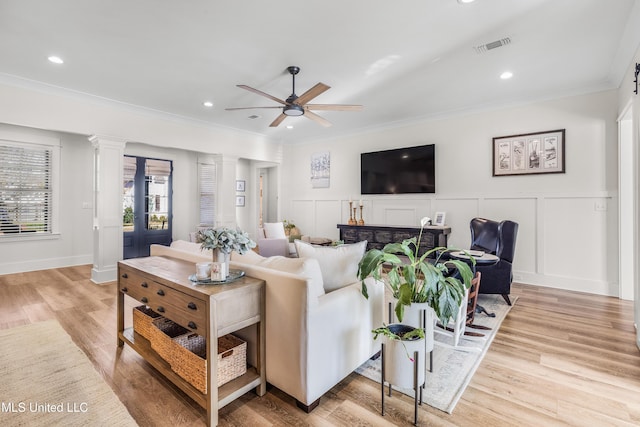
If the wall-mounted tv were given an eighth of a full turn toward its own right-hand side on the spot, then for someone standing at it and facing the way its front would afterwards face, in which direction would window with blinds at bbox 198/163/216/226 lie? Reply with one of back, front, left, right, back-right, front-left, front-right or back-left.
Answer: front

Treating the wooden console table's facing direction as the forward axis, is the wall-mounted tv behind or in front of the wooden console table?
behind

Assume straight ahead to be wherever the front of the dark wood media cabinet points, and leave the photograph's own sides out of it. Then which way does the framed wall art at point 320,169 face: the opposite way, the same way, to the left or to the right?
the same way

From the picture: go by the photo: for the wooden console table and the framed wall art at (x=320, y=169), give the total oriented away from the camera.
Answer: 0

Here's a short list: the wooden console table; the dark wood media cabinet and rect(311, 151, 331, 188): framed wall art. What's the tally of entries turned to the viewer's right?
0

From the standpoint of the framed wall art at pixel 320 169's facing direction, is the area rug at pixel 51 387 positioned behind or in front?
in front

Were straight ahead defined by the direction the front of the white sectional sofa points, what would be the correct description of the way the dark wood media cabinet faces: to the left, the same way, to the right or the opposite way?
the opposite way

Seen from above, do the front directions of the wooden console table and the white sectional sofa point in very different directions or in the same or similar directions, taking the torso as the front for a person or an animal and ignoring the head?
very different directions

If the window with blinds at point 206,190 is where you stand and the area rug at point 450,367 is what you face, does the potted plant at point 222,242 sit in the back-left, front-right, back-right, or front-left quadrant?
front-right

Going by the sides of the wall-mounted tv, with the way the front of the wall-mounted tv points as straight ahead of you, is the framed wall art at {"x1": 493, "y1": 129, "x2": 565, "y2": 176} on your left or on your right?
on your left

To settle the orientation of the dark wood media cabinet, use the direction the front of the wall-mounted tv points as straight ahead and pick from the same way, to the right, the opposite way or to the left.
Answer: the same way

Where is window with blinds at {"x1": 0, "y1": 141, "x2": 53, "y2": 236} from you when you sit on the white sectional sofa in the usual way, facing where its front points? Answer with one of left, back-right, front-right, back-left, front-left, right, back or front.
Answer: left

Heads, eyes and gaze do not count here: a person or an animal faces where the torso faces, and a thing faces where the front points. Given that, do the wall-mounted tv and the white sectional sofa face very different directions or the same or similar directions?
very different directions

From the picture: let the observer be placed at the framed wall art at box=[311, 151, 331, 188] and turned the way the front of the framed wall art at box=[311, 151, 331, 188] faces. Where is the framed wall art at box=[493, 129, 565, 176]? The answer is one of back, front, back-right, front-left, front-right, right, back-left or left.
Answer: left

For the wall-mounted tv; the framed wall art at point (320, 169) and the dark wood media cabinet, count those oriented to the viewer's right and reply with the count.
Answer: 0

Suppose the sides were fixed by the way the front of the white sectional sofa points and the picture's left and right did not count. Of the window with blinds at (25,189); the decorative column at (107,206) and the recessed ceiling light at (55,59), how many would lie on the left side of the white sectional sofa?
3

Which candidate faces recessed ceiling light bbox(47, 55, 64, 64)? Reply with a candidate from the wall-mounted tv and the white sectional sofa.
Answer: the wall-mounted tv

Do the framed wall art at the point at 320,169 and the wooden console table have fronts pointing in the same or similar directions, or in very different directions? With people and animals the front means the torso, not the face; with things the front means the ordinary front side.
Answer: same or similar directions

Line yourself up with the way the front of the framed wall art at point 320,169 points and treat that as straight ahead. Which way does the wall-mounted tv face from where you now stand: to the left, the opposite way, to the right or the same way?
the same way

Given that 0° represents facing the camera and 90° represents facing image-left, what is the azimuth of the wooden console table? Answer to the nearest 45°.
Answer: approximately 45°

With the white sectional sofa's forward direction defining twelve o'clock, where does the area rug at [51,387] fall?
The area rug is roughly at 8 o'clock from the white sectional sofa.

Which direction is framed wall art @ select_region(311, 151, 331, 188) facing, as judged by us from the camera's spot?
facing the viewer and to the left of the viewer

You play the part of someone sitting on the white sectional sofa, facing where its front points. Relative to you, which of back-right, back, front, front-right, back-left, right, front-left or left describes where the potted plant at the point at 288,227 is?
front-left
